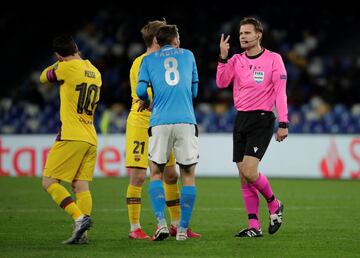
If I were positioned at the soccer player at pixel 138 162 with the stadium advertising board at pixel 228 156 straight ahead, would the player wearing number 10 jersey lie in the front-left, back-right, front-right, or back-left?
back-left

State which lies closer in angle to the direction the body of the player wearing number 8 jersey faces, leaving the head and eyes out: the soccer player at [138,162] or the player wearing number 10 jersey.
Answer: the soccer player

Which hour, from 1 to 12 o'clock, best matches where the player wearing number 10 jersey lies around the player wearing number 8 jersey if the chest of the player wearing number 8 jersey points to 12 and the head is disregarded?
The player wearing number 10 jersey is roughly at 9 o'clock from the player wearing number 8 jersey.

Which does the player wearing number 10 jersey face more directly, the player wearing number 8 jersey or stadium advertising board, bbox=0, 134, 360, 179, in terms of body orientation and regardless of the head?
the stadium advertising board

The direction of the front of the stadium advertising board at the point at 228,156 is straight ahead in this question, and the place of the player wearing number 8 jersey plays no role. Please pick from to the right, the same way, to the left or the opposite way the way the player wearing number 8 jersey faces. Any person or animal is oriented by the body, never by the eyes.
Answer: the opposite way

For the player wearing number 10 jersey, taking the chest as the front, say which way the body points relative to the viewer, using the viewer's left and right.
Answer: facing away from the viewer and to the left of the viewer

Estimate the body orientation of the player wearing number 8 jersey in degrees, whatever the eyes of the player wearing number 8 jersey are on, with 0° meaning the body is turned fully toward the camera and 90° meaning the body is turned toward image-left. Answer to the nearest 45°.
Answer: approximately 180°

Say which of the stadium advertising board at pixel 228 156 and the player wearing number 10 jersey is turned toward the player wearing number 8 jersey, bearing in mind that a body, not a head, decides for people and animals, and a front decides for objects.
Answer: the stadium advertising board

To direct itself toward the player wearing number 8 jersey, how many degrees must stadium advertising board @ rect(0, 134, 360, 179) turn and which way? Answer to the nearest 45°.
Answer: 0° — it already faces them

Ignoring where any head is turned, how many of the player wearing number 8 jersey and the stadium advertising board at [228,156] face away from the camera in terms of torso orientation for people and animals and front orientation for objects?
1

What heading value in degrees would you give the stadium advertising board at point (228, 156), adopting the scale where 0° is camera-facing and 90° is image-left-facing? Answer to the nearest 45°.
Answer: approximately 0°

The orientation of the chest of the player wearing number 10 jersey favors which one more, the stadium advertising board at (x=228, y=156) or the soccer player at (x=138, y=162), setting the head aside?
the stadium advertising board
